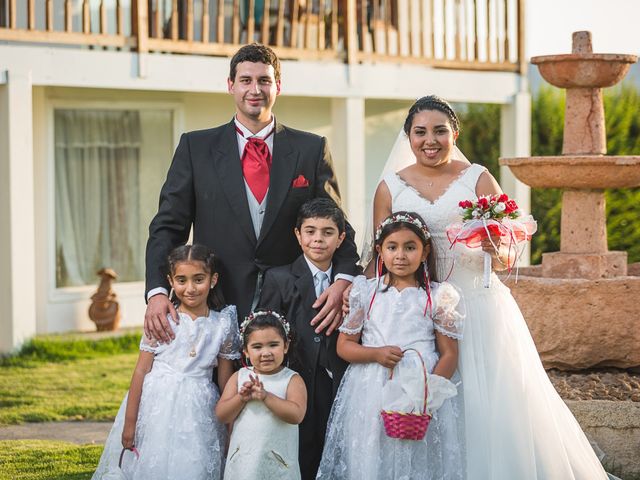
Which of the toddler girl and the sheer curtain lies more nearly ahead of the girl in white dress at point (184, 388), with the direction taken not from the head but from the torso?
the toddler girl

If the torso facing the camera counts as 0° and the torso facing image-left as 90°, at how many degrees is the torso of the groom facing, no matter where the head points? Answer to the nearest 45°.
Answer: approximately 0°

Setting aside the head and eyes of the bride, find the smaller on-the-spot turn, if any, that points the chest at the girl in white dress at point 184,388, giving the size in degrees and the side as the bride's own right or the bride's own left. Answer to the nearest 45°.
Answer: approximately 90° to the bride's own right

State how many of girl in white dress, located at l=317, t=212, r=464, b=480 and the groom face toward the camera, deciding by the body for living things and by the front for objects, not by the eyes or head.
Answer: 2

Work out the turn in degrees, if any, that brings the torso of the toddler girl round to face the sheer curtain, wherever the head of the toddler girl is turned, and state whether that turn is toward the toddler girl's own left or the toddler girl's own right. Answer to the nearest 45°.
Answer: approximately 180°

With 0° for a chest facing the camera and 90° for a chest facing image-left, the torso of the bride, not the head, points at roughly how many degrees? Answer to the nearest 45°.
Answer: approximately 0°

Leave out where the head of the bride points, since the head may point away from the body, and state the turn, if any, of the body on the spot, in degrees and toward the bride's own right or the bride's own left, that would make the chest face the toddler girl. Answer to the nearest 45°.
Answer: approximately 45° to the bride's own right
